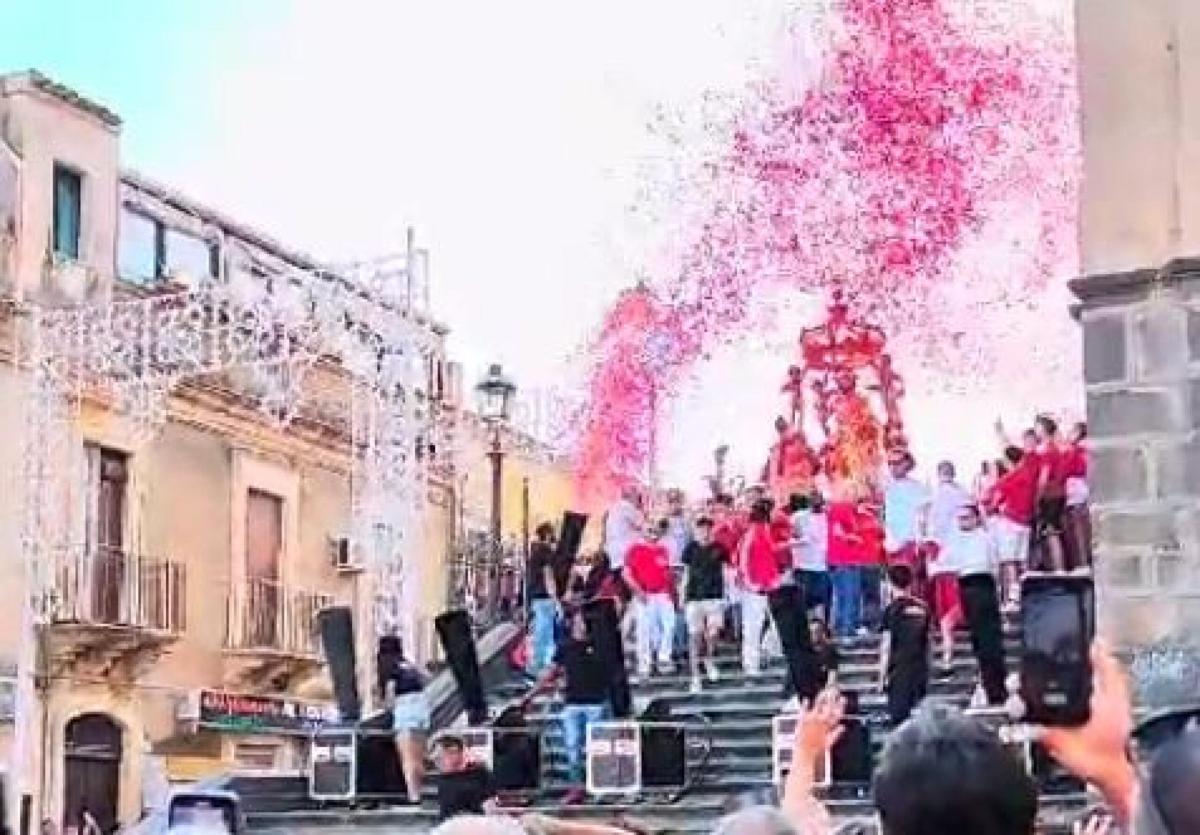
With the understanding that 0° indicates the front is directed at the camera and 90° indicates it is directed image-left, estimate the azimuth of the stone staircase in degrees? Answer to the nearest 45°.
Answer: approximately 0°

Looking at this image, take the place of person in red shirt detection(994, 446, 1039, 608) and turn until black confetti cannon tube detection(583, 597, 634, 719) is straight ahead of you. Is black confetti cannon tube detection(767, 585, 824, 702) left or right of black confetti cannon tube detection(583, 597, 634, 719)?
left

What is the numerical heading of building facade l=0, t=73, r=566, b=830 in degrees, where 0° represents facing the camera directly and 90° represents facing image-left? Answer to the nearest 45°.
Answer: approximately 315°
